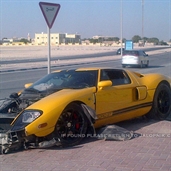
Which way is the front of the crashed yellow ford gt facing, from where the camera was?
facing the viewer and to the left of the viewer

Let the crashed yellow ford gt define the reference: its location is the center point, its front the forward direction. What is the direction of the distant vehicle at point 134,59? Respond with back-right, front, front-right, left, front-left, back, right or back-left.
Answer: back-right
